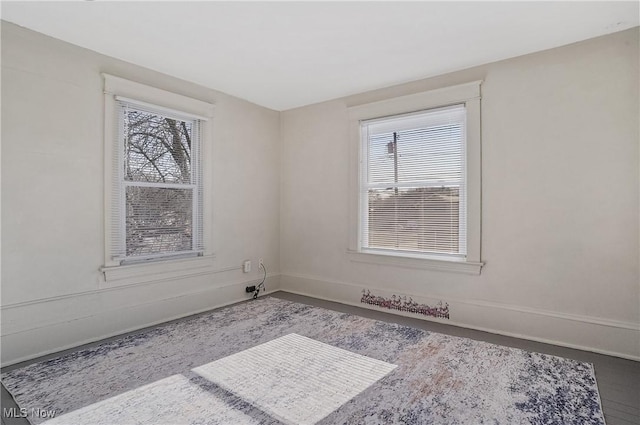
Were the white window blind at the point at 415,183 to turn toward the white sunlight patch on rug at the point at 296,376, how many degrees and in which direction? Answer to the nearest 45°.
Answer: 0° — it already faces it

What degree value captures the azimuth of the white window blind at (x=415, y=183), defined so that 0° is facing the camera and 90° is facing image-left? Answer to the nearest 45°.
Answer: approximately 45°
